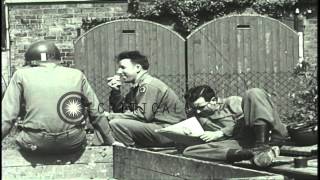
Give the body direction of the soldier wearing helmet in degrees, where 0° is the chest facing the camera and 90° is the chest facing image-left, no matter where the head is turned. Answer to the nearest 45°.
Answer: approximately 180°

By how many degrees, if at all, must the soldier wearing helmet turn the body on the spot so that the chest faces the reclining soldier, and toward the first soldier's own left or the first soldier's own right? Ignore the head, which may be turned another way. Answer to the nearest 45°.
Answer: approximately 90° to the first soldier's own right

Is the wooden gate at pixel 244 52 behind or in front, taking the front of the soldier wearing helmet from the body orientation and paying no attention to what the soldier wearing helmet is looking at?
in front

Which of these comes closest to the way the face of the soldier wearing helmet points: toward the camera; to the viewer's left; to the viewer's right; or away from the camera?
away from the camera

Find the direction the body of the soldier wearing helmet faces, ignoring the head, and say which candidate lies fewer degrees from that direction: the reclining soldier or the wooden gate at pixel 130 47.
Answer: the wooden gate

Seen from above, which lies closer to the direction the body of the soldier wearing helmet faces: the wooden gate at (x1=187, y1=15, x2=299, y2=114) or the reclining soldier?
the wooden gate

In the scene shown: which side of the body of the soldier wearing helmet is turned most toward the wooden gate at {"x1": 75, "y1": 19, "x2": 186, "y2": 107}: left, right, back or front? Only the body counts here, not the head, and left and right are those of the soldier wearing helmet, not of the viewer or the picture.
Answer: front
